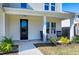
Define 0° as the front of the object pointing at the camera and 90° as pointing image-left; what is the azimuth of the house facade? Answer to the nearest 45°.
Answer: approximately 0°
